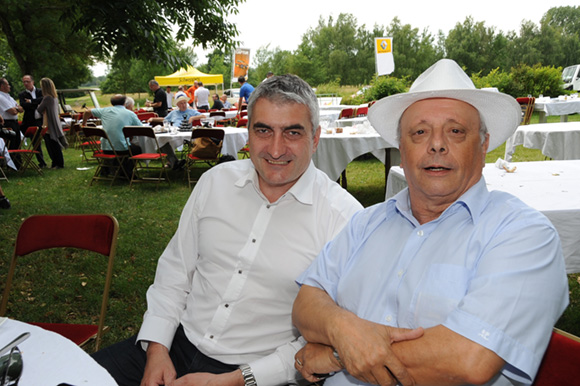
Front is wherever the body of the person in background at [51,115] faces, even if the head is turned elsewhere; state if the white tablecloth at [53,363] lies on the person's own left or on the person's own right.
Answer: on the person's own left

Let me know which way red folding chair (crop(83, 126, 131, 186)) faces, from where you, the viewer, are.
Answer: facing away from the viewer and to the right of the viewer

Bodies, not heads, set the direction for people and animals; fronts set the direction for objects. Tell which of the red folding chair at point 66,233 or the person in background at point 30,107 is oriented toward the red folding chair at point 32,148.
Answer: the person in background

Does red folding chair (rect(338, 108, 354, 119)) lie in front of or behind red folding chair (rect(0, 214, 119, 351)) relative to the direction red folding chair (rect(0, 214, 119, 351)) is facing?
behind

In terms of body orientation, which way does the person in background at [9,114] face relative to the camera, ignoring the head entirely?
to the viewer's right

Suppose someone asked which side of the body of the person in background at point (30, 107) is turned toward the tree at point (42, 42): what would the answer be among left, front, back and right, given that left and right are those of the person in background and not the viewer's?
back

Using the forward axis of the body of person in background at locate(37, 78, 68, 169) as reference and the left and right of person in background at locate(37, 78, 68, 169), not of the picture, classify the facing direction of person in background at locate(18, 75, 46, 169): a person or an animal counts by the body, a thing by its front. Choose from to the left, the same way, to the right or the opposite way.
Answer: to the left

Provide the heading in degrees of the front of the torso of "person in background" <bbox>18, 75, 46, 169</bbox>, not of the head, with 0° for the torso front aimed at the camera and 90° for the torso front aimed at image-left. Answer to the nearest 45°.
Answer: approximately 0°

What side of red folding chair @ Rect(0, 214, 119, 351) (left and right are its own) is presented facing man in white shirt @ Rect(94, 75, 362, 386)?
left

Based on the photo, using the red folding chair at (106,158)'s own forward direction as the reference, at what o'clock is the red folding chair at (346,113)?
the red folding chair at (346,113) is roughly at 1 o'clock from the red folding chair at (106,158).

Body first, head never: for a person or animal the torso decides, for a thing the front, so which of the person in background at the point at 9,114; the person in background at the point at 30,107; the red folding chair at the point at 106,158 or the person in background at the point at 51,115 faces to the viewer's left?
the person in background at the point at 51,115

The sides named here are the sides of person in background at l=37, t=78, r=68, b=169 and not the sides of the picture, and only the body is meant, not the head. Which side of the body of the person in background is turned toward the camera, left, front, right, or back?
left

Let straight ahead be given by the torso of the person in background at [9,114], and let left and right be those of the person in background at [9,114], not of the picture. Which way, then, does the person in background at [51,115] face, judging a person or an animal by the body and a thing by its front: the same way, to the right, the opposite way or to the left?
the opposite way
